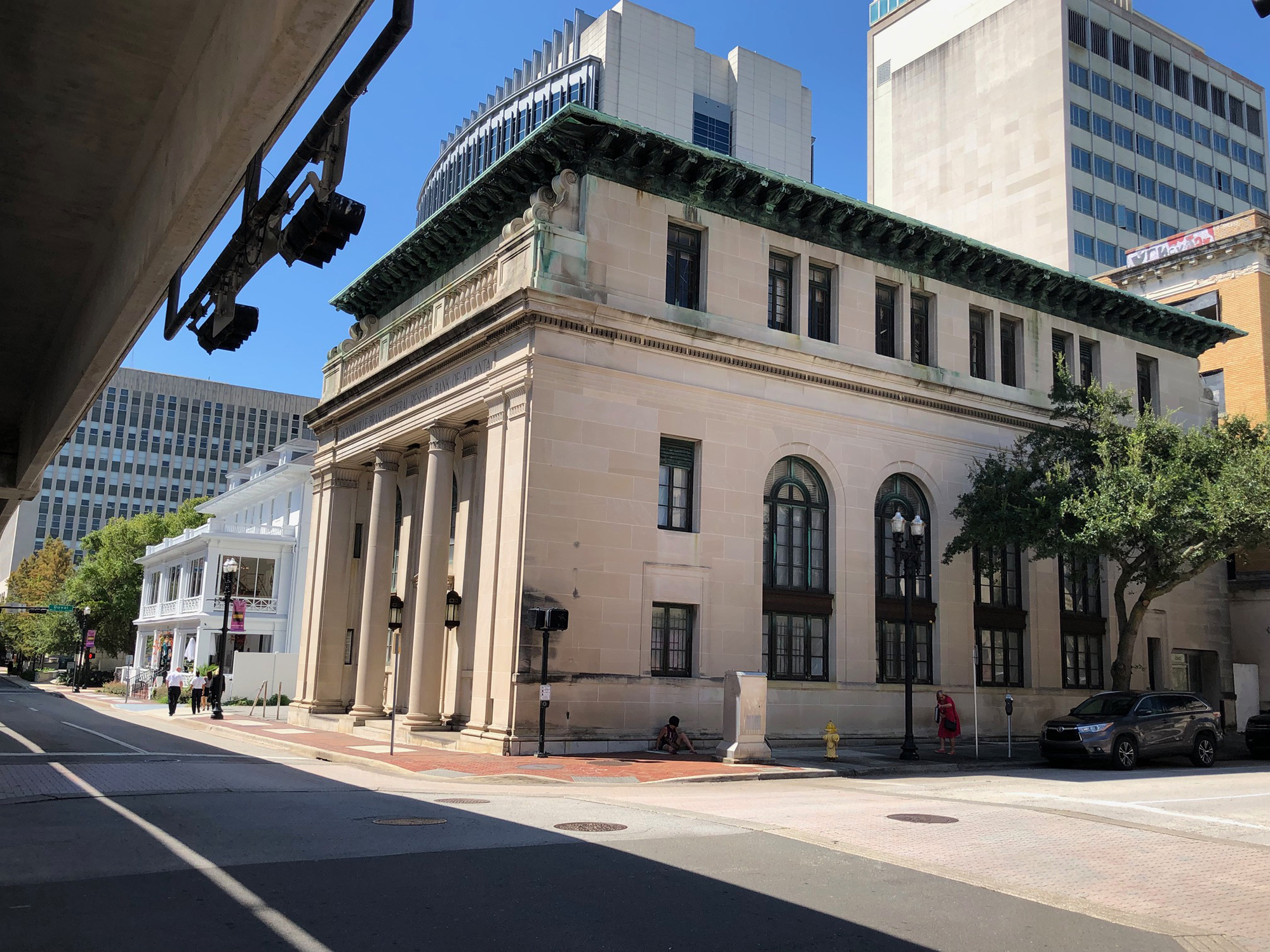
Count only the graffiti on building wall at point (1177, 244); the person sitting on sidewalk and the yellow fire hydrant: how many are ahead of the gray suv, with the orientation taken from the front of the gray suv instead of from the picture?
2

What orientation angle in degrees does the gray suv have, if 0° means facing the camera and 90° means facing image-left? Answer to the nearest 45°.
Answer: approximately 45°

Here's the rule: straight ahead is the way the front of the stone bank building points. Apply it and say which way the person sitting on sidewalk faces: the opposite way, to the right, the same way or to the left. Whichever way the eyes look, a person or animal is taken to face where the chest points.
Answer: to the left

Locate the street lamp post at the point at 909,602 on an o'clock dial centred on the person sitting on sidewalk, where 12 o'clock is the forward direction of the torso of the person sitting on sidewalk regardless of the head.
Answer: The street lamp post is roughly at 10 o'clock from the person sitting on sidewalk.

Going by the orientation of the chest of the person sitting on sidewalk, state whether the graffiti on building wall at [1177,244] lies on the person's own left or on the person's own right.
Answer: on the person's own left

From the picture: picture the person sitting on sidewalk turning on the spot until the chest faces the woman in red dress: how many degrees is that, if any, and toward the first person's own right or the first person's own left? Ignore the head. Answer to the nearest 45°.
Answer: approximately 90° to the first person's own left

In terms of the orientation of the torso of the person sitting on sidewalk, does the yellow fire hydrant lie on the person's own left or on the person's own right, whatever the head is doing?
on the person's own left

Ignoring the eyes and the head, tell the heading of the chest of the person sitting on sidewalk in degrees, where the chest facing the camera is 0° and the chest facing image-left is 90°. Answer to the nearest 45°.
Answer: approximately 315°
